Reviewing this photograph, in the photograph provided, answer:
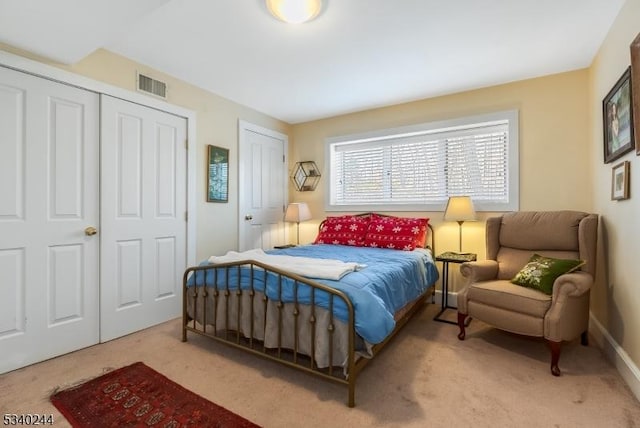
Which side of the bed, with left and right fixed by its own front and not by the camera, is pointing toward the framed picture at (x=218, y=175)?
right

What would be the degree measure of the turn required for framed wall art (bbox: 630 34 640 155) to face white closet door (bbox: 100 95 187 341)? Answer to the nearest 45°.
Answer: approximately 45° to its left

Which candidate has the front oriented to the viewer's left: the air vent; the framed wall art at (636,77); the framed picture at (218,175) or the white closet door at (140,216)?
the framed wall art

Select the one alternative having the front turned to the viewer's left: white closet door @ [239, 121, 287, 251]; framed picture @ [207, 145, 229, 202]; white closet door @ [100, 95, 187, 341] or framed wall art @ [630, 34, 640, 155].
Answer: the framed wall art

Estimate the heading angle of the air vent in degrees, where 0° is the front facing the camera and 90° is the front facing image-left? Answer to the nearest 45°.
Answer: approximately 315°

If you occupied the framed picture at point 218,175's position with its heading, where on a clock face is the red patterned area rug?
The red patterned area rug is roughly at 2 o'clock from the framed picture.

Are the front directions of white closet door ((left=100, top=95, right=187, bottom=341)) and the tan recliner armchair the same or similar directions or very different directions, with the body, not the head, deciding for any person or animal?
very different directions

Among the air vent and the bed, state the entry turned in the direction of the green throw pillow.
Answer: the air vent
